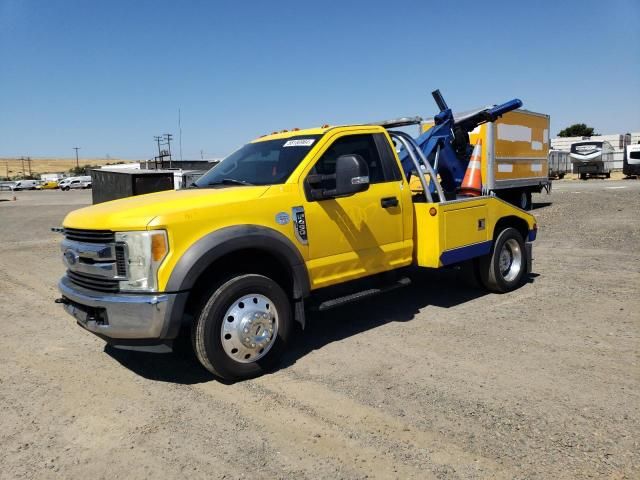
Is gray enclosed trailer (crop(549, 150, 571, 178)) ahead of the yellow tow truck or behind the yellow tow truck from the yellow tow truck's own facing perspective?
behind

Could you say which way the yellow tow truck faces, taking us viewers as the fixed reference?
facing the viewer and to the left of the viewer

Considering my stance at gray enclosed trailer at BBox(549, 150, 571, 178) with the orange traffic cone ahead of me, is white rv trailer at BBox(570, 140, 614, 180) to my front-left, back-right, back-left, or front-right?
front-left

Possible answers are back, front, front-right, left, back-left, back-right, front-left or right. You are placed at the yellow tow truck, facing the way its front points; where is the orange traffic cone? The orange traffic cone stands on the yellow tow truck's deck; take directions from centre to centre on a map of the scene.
back

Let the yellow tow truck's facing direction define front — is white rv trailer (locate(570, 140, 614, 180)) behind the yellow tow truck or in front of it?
behind

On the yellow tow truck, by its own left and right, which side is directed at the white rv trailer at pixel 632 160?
back
